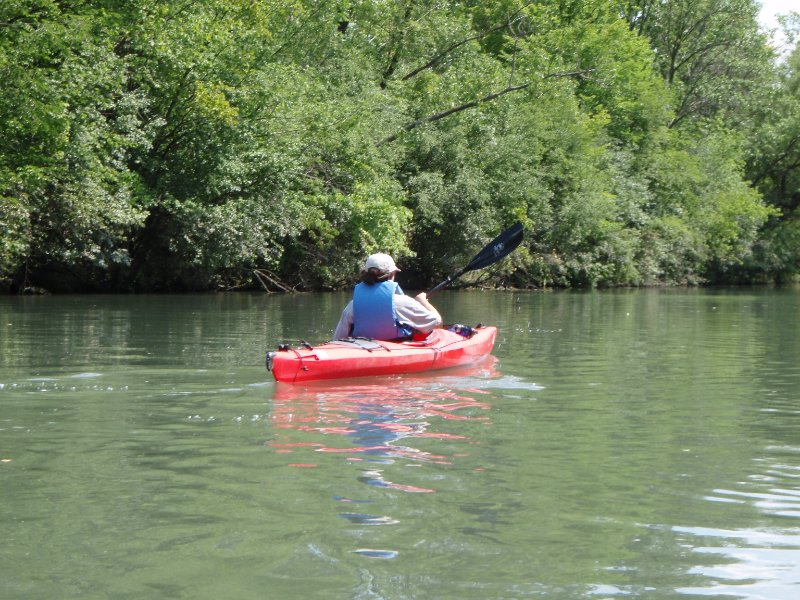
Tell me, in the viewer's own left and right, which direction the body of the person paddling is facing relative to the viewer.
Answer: facing away from the viewer and to the right of the viewer

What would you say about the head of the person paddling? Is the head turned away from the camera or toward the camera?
away from the camera

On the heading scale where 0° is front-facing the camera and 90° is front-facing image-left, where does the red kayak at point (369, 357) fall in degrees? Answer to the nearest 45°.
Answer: approximately 225°
